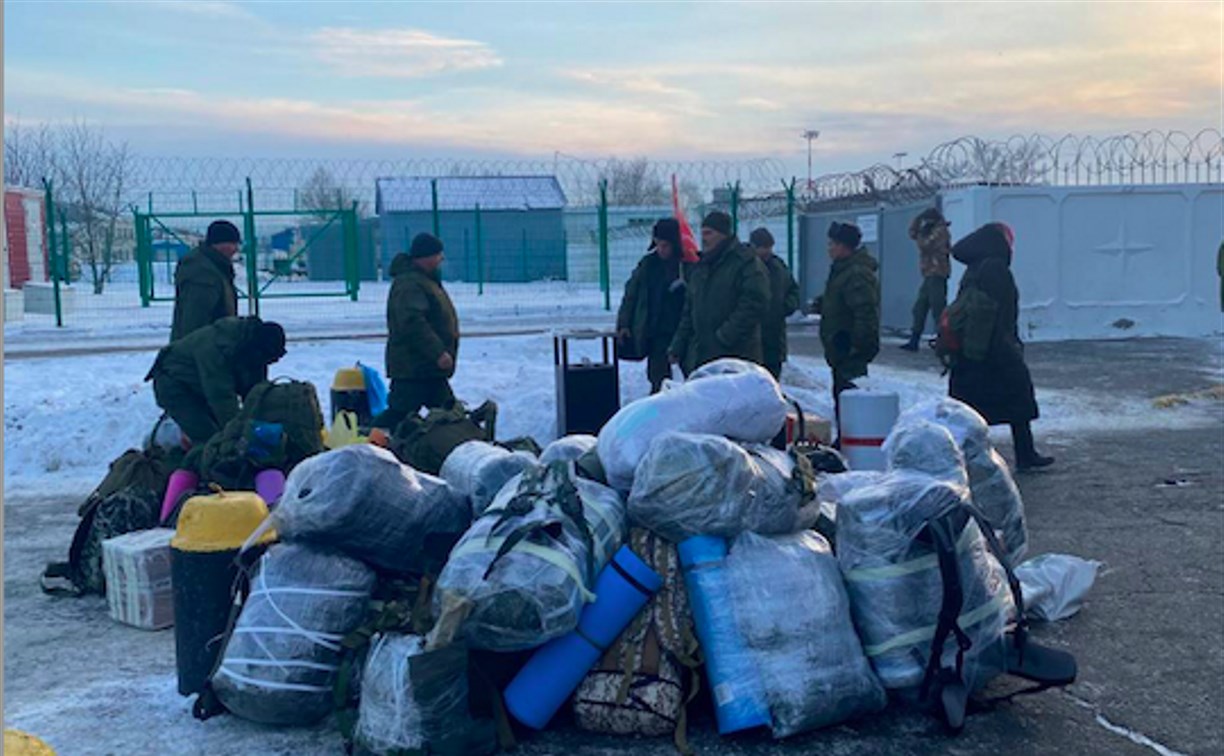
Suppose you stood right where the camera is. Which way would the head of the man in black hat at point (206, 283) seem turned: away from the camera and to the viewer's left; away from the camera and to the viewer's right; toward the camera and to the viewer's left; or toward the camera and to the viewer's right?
toward the camera and to the viewer's right

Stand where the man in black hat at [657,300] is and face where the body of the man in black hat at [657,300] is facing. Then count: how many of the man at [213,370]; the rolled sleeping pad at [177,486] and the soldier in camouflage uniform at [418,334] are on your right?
3

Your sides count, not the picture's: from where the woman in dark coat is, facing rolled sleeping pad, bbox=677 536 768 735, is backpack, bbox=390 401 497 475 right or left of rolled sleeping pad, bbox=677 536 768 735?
right

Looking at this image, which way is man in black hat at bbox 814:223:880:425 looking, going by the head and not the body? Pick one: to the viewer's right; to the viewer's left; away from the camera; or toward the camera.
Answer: to the viewer's left

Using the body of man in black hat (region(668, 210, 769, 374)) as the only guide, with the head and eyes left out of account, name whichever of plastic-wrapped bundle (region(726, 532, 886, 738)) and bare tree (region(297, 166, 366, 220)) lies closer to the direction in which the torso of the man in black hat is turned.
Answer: the plastic-wrapped bundle

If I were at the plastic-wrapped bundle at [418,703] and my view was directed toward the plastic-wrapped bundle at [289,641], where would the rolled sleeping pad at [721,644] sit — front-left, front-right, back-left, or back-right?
back-right

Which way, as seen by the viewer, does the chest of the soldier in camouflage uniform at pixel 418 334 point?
to the viewer's right
